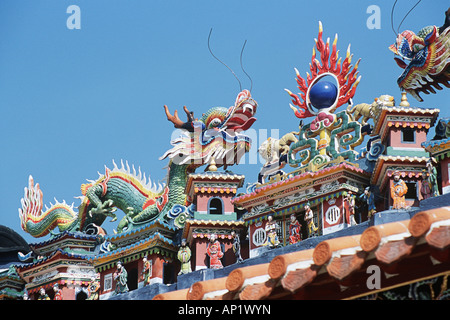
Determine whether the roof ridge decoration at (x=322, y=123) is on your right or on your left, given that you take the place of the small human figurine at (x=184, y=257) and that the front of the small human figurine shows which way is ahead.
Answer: on your left

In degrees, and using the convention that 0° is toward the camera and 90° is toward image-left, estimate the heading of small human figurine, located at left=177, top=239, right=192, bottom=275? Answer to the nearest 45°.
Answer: approximately 0°

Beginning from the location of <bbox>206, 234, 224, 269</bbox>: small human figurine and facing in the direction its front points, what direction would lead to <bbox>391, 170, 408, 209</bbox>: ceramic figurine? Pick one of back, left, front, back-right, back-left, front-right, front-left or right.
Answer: front-left

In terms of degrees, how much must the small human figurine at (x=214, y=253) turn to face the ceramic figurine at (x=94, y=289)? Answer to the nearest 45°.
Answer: approximately 135° to its right

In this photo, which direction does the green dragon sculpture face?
to the viewer's right

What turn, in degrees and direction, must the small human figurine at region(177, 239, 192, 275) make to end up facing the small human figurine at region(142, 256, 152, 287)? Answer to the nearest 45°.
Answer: approximately 135° to its right

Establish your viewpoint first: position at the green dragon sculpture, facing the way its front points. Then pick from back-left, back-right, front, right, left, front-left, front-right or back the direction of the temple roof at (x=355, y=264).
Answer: right

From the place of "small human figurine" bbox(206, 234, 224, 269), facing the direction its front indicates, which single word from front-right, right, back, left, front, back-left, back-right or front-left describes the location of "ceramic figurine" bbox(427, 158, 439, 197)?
front-left

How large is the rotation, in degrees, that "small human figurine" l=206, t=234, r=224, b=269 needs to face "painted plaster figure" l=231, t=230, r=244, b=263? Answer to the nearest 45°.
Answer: approximately 90° to its left
